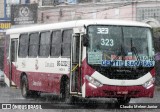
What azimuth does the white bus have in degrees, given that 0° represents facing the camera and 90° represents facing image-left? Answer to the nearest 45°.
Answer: approximately 315°
